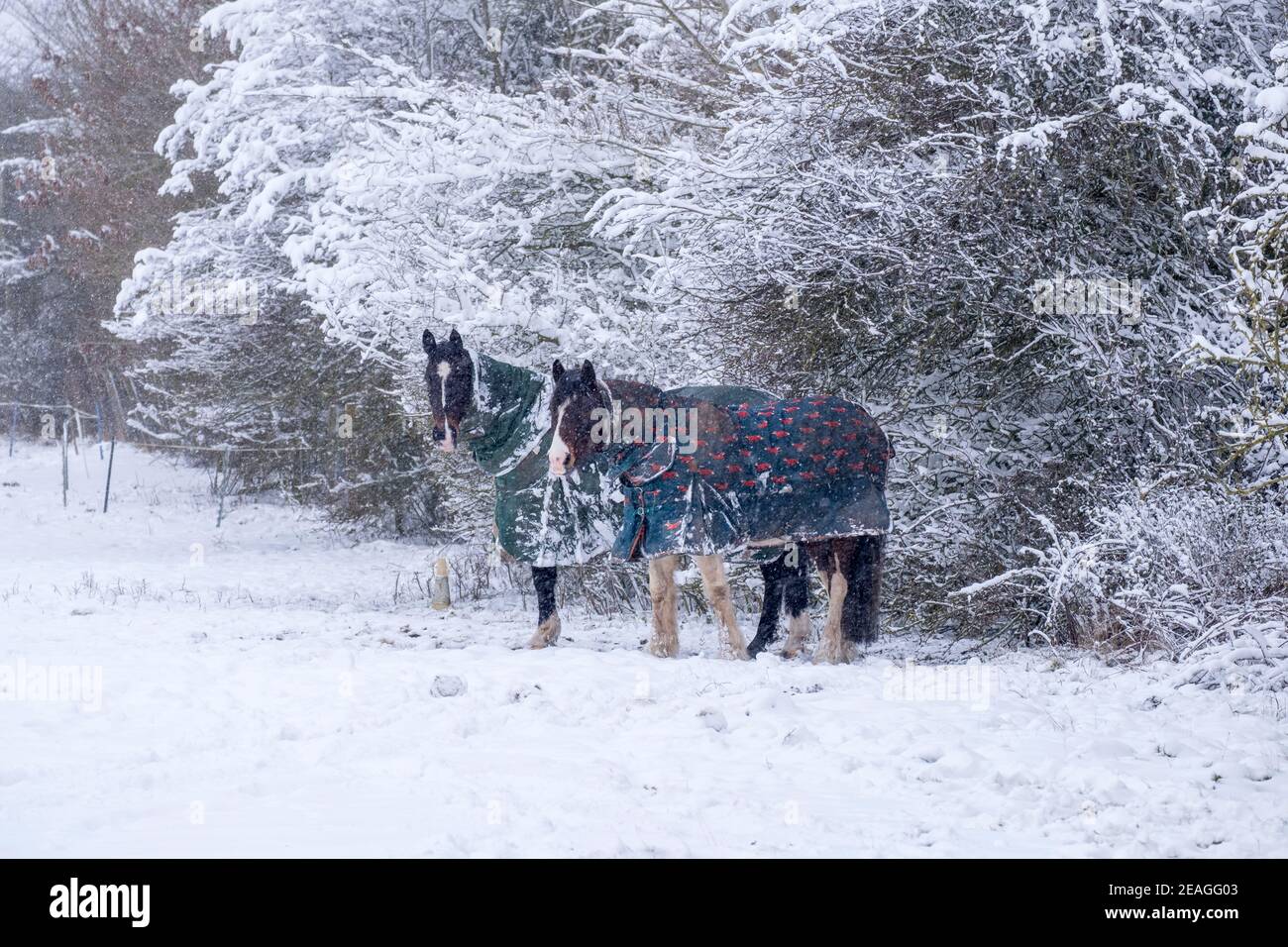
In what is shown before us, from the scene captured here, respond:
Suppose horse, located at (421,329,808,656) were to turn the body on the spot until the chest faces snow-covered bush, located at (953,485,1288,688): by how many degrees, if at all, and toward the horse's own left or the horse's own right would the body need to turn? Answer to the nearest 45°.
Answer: approximately 180°

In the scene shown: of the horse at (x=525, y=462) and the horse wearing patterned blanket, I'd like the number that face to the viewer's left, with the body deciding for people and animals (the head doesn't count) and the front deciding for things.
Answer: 2

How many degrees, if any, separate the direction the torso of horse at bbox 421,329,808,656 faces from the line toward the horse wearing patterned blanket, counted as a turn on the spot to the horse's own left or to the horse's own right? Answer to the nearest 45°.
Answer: approximately 180°

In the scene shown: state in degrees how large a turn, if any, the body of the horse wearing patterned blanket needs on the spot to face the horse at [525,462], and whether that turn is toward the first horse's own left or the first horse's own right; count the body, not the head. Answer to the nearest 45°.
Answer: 0° — it already faces it

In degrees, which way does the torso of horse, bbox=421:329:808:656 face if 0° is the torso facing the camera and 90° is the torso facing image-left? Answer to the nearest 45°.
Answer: approximately 90°

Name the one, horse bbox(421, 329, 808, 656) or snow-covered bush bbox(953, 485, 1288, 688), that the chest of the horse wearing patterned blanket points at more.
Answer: the horse

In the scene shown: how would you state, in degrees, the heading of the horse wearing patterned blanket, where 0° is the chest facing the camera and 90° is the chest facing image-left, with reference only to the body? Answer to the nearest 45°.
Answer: approximately 90°

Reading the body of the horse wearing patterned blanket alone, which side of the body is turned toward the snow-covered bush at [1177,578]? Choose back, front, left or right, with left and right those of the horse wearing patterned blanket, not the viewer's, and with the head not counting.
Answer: back
